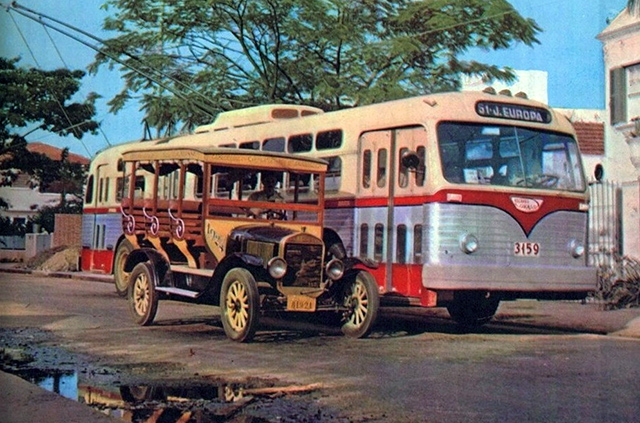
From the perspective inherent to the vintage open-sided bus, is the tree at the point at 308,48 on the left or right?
on its left

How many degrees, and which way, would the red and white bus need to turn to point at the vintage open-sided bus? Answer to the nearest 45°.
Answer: approximately 135° to its right

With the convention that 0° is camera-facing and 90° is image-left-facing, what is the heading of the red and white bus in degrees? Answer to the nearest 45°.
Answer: approximately 315°

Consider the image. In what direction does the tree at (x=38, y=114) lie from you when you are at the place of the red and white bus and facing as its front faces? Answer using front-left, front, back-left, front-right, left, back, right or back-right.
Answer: back

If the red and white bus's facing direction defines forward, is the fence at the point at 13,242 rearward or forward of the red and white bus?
rearward

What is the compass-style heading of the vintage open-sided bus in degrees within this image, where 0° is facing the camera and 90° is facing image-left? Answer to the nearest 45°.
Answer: approximately 315°

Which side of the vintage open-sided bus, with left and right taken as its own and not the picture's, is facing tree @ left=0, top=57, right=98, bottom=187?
back

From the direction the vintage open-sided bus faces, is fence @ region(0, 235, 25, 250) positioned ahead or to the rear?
to the rear

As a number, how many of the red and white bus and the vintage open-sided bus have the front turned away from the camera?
0
